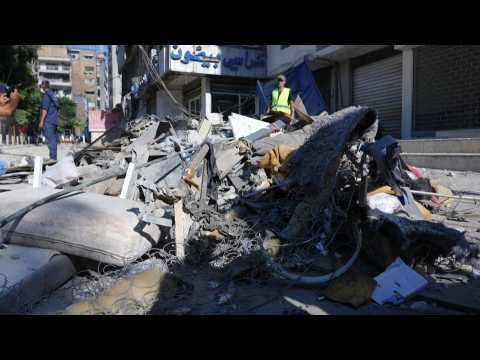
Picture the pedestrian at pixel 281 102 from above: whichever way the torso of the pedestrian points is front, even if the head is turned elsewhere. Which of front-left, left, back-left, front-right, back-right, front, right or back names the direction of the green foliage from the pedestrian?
right

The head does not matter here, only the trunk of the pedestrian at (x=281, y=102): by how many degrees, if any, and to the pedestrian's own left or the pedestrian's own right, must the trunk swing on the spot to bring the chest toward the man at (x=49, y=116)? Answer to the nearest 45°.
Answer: approximately 45° to the pedestrian's own right

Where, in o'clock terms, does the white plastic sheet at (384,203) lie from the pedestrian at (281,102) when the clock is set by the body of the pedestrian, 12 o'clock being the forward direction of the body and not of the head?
The white plastic sheet is roughly at 10 o'clock from the pedestrian.

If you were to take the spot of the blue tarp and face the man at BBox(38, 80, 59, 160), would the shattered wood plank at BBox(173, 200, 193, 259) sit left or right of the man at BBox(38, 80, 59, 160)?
left

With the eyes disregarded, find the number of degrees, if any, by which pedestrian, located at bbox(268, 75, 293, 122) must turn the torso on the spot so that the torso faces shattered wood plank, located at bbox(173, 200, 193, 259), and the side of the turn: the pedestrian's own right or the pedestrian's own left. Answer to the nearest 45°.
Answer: approximately 45° to the pedestrian's own left

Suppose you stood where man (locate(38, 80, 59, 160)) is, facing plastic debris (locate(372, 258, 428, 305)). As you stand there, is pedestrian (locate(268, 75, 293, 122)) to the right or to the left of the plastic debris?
left

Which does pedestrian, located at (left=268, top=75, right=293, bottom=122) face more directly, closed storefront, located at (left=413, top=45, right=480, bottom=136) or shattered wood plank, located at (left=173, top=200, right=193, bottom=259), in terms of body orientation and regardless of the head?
the shattered wood plank

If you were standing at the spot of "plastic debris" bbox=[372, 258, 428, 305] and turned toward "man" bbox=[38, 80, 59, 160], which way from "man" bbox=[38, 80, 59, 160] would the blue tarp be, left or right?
right

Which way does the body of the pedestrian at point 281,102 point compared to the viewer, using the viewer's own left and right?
facing the viewer and to the left of the viewer

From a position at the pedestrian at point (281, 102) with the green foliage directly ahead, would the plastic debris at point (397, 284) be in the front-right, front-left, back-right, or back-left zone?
back-left

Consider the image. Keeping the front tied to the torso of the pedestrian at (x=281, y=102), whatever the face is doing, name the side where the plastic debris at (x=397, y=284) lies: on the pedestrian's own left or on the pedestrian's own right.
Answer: on the pedestrian's own left
